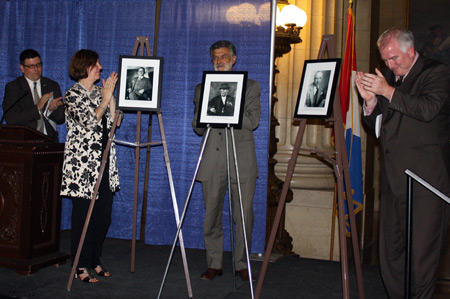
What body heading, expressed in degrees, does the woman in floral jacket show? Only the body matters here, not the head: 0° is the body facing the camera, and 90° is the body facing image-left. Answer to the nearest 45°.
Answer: approximately 315°

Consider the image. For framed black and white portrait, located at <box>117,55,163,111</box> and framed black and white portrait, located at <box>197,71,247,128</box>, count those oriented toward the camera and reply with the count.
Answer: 2

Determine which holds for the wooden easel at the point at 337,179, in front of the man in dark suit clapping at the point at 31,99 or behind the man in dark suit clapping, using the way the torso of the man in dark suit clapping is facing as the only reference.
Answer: in front

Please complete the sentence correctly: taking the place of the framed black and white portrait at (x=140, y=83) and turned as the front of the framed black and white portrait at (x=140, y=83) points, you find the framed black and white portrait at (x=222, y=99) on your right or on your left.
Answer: on your left
